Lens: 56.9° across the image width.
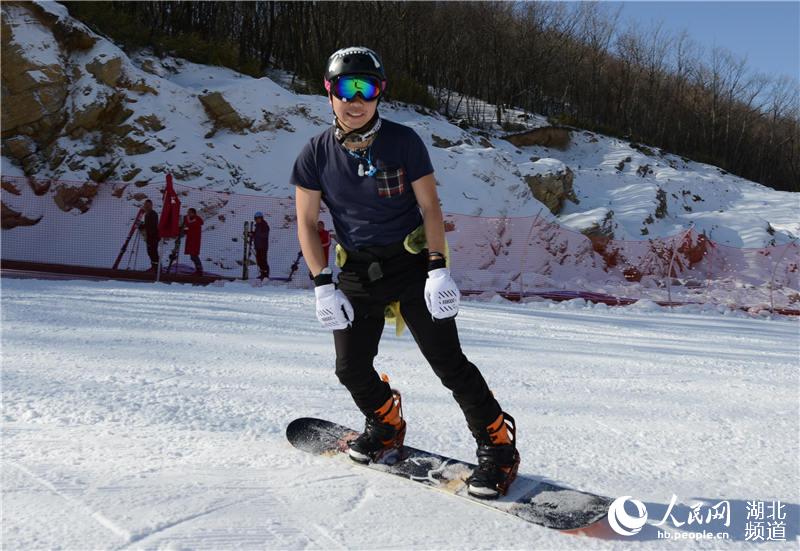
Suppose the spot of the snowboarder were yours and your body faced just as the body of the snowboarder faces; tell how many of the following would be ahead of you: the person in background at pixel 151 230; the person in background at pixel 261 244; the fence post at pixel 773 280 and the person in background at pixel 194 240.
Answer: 0

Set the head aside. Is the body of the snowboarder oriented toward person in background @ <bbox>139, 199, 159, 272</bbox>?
no

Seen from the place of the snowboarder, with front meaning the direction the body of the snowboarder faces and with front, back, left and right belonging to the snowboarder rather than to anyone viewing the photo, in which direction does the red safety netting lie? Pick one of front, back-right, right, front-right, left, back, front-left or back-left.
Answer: back

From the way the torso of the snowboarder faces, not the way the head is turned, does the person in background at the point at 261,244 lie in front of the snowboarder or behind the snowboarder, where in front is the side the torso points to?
behind

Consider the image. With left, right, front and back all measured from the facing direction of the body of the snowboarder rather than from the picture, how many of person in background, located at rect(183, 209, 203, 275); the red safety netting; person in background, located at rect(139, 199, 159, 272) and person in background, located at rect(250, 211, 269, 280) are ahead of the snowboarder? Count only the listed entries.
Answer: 0

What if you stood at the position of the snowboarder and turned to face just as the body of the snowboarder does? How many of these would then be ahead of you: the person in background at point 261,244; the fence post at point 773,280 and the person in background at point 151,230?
0

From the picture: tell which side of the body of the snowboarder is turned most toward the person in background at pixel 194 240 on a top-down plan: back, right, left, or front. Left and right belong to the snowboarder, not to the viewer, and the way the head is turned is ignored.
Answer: back

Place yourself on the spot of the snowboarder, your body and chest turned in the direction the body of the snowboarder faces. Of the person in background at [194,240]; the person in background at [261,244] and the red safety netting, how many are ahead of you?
0

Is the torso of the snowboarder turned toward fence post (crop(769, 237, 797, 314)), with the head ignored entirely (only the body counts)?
no

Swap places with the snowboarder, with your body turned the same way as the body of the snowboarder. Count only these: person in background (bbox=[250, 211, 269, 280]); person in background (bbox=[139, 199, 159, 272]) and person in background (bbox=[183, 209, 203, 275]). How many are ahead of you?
0

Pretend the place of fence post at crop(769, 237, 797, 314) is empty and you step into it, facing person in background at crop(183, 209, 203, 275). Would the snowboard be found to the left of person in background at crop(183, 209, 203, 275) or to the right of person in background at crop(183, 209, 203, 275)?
left

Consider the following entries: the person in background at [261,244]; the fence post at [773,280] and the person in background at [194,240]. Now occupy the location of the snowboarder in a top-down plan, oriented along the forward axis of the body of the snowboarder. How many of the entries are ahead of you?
0

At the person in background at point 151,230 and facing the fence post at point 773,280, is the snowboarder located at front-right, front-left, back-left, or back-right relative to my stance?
front-right

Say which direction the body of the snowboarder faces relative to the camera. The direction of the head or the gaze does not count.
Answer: toward the camera
